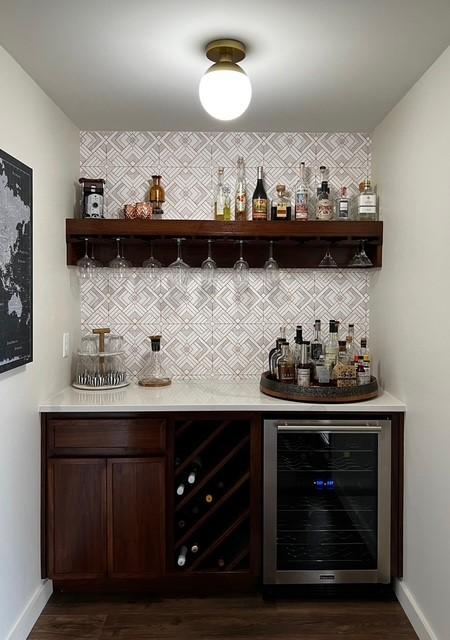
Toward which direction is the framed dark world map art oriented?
to the viewer's right

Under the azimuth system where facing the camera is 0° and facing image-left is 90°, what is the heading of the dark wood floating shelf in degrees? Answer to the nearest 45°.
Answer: approximately 0°

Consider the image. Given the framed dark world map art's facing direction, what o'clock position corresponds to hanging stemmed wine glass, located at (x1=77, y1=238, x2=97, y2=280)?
The hanging stemmed wine glass is roughly at 10 o'clock from the framed dark world map art.

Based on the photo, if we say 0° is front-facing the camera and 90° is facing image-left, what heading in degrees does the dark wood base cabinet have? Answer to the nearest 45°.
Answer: approximately 0°

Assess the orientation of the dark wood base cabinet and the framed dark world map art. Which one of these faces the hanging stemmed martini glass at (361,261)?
the framed dark world map art

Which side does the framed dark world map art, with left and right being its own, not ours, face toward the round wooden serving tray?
front

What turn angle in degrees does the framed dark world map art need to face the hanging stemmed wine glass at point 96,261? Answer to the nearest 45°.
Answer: approximately 45° to its left

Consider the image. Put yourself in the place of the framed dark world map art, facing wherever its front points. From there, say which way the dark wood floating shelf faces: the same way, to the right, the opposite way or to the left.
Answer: to the right

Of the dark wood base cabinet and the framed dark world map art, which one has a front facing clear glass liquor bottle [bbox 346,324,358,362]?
the framed dark world map art
